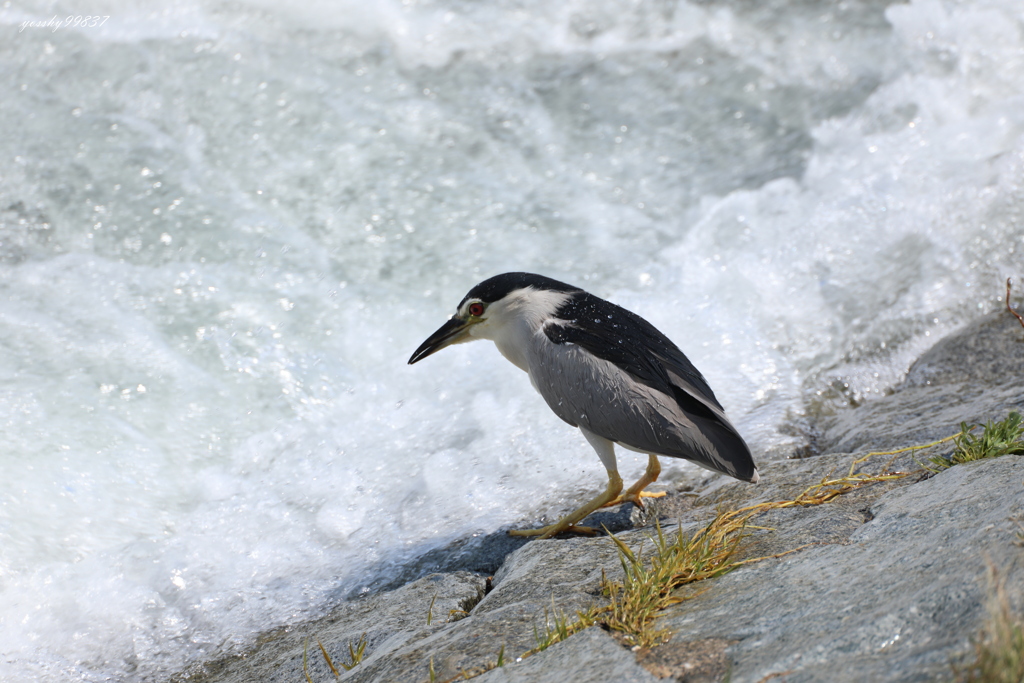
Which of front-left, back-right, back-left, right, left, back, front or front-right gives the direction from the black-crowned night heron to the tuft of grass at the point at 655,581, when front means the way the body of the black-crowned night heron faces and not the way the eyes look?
left

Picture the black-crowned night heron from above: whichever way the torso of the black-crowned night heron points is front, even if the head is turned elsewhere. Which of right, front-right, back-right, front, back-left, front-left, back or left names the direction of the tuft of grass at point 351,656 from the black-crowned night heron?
front-left

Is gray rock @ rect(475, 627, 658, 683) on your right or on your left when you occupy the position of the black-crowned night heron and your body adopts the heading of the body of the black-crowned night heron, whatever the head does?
on your left

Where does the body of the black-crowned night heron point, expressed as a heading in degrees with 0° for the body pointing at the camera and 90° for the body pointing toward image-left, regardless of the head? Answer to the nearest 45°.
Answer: approximately 90°
